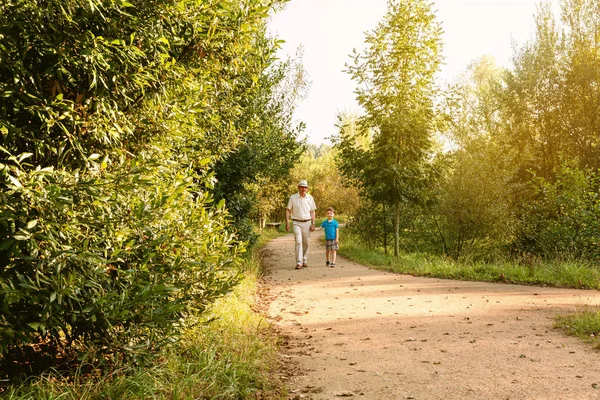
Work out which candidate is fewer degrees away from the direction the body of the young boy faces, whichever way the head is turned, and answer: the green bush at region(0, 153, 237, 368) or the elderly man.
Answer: the green bush

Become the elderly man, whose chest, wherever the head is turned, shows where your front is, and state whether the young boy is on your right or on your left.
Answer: on your left

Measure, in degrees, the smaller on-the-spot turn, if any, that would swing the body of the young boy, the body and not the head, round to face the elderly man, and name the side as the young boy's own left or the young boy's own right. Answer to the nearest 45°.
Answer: approximately 45° to the young boy's own right

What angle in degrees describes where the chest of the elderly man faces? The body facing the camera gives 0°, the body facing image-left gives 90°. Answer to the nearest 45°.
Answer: approximately 0°

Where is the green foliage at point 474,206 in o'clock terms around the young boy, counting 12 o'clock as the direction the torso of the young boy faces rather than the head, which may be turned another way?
The green foliage is roughly at 8 o'clock from the young boy.

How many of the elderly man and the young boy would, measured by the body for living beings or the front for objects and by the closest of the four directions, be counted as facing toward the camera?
2

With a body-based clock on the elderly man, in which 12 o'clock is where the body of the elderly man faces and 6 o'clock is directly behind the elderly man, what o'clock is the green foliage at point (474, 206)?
The green foliage is roughly at 8 o'clock from the elderly man.

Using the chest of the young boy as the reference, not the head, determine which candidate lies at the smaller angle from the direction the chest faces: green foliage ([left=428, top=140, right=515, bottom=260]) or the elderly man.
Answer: the elderly man

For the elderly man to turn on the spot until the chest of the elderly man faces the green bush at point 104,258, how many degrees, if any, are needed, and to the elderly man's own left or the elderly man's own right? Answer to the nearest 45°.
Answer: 0° — they already face it

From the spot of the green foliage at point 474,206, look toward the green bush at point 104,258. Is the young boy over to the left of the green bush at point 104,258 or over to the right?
right
